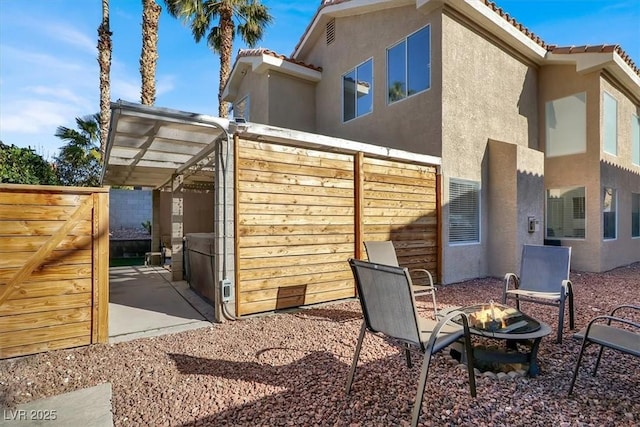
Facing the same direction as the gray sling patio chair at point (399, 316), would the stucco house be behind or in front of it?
in front

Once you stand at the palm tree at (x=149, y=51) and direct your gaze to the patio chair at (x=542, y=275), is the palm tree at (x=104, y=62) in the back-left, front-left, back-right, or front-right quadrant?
back-right

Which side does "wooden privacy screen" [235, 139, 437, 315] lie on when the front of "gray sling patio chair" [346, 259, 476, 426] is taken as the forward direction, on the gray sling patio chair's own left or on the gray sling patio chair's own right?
on the gray sling patio chair's own left

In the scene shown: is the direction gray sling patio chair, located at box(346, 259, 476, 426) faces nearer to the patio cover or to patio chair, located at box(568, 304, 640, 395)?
the patio chair

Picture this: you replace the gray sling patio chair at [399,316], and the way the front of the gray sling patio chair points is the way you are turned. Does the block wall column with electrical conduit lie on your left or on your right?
on your left

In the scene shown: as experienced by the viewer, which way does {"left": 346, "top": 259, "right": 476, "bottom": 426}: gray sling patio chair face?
facing away from the viewer and to the right of the viewer

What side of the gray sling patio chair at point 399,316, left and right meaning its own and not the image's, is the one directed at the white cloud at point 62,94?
left

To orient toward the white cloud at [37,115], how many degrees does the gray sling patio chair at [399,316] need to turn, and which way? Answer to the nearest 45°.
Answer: approximately 90° to its left

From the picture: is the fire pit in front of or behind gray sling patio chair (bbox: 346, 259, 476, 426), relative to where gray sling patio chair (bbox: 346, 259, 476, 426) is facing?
in front

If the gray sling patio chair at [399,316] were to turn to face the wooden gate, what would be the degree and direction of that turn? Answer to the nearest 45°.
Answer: approximately 135° to its left

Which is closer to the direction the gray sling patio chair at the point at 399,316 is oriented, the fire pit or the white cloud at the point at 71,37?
the fire pit
